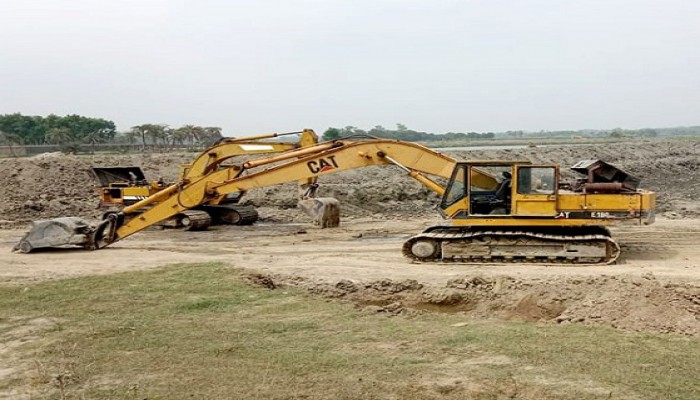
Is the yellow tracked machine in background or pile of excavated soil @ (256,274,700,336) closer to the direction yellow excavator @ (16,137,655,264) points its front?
the yellow tracked machine in background

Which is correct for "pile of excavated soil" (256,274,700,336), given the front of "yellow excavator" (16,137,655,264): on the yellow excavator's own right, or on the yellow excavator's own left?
on the yellow excavator's own left

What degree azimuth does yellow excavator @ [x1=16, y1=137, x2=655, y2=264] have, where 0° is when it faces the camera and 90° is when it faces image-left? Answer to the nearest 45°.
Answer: approximately 90°

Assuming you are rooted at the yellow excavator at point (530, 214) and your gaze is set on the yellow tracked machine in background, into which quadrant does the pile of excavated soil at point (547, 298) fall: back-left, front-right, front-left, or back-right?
back-left

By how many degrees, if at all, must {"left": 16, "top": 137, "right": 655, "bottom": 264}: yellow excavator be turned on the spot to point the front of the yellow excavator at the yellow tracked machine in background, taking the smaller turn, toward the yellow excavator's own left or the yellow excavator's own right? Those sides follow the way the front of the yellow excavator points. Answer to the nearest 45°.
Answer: approximately 45° to the yellow excavator's own right
